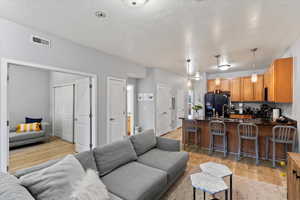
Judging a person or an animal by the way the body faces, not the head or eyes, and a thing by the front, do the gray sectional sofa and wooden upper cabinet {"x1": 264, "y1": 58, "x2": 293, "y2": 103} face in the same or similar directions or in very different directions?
very different directions

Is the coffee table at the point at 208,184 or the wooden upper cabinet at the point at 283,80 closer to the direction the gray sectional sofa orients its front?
the coffee table

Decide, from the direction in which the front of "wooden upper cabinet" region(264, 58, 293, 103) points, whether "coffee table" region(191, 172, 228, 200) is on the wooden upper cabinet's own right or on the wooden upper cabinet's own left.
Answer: on the wooden upper cabinet's own left

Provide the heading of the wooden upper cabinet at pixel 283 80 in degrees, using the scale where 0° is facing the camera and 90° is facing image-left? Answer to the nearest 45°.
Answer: approximately 90°

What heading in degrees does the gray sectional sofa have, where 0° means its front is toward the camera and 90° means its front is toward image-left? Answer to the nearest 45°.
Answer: approximately 315°

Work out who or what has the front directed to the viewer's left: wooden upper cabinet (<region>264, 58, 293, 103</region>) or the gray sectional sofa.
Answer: the wooden upper cabinet

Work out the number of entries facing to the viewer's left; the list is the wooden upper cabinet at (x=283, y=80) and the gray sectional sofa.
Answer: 1
